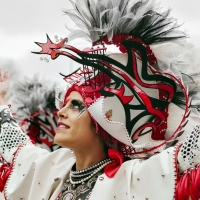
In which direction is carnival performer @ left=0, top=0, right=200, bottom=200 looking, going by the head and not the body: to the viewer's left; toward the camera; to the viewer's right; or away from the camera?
to the viewer's left

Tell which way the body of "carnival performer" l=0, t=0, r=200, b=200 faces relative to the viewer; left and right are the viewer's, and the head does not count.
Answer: facing the viewer and to the left of the viewer

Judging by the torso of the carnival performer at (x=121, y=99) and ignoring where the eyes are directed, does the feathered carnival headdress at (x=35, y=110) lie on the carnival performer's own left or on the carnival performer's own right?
on the carnival performer's own right
